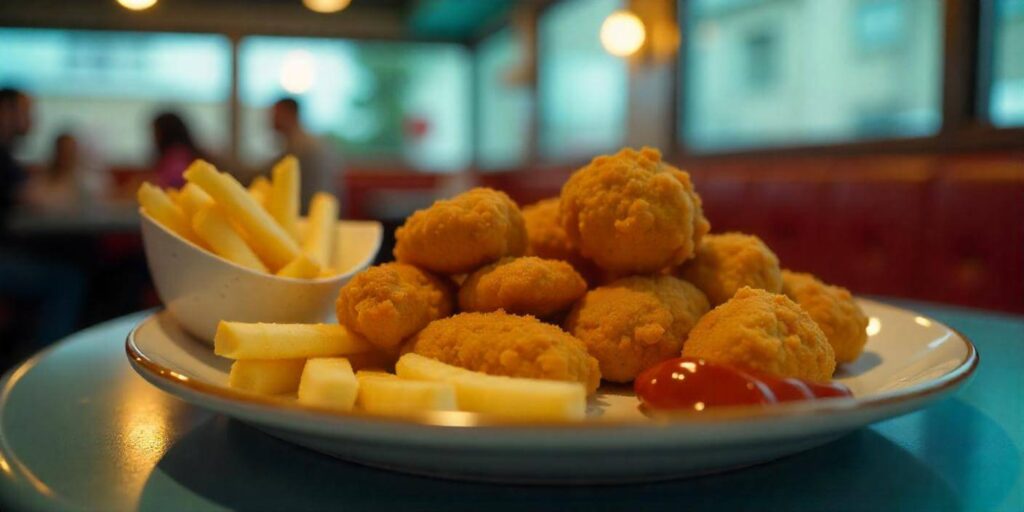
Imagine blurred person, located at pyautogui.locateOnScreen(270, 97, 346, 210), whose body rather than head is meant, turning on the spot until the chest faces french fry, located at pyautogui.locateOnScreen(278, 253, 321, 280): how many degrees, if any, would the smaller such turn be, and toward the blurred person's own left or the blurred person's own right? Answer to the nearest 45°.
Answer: approximately 90° to the blurred person's own left

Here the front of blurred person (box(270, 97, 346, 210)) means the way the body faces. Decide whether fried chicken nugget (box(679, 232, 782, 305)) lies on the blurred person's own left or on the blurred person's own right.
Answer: on the blurred person's own left

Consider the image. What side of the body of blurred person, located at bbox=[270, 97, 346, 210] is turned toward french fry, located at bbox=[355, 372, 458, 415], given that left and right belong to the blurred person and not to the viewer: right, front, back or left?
left

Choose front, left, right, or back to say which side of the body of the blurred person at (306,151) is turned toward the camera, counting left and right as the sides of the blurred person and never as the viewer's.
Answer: left
